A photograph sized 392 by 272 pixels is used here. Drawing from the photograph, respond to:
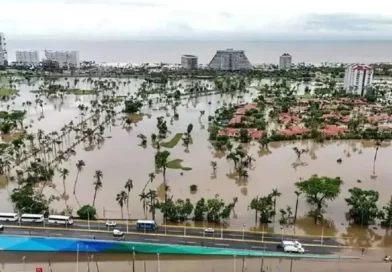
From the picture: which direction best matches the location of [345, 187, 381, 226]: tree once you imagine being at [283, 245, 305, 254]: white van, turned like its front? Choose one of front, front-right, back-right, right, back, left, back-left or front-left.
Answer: front-left

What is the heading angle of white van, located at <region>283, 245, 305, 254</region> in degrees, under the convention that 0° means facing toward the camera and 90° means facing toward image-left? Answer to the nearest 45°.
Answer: approximately 270°

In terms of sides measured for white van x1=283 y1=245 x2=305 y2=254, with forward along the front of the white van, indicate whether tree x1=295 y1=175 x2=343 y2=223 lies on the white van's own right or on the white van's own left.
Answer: on the white van's own left

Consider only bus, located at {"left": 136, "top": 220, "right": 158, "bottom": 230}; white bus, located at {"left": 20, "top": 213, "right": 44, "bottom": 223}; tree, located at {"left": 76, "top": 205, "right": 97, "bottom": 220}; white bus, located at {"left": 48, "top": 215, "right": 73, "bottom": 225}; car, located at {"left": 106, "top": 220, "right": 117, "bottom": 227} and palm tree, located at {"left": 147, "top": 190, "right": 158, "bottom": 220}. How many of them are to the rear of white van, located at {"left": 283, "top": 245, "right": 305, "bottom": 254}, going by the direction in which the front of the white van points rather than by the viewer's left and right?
6

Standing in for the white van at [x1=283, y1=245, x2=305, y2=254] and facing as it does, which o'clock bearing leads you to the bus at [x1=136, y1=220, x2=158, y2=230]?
The bus is roughly at 6 o'clock from the white van.

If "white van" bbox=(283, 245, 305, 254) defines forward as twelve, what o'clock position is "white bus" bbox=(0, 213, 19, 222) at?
The white bus is roughly at 6 o'clock from the white van.

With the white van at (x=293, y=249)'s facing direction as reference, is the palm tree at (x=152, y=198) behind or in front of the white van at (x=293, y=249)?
behind

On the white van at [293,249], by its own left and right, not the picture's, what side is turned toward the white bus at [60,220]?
back

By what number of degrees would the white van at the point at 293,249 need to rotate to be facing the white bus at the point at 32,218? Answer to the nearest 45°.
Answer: approximately 180°
